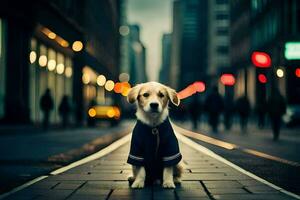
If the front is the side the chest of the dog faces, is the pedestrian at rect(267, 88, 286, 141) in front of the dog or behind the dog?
behind

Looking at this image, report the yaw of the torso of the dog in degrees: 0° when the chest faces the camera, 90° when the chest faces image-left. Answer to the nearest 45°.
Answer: approximately 0°

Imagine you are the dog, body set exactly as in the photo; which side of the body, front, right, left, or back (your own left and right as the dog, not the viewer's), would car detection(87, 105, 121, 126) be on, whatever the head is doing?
back

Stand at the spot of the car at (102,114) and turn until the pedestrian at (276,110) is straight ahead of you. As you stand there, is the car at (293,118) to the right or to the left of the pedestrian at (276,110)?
left

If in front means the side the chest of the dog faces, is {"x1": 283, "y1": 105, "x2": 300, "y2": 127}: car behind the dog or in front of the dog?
behind

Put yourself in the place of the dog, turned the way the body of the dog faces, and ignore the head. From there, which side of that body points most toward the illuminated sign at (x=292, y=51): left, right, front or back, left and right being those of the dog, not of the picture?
back

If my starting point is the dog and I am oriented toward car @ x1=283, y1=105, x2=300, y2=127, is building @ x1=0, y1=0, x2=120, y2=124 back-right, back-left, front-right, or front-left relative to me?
front-left

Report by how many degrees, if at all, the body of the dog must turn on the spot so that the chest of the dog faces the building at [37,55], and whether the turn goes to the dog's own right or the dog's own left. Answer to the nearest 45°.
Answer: approximately 180°

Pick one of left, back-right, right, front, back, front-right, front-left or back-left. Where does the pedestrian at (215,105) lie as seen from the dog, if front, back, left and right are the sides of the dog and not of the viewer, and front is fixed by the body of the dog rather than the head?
back
